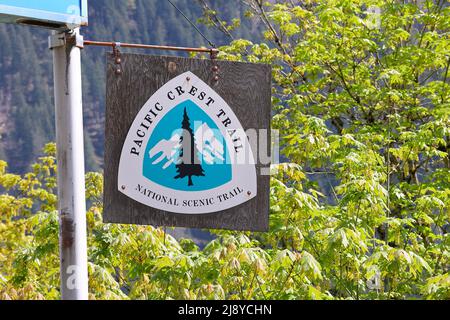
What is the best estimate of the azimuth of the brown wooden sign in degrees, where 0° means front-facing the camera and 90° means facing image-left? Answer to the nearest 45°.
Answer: approximately 0°

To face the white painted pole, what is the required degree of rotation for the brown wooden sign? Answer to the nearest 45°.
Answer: approximately 45° to its right
